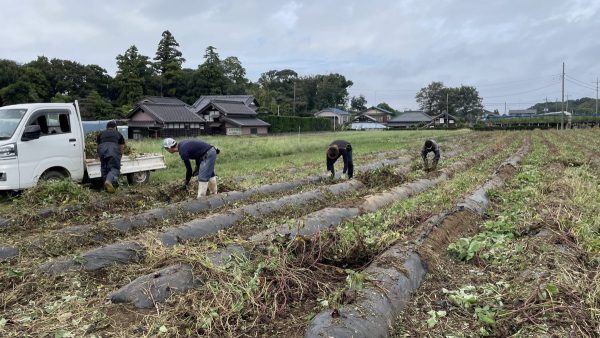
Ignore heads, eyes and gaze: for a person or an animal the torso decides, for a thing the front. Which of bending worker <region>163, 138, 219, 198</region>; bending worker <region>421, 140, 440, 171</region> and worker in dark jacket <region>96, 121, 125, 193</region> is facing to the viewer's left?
bending worker <region>163, 138, 219, 198</region>

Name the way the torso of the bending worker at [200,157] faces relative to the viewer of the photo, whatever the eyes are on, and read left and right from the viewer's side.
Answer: facing to the left of the viewer

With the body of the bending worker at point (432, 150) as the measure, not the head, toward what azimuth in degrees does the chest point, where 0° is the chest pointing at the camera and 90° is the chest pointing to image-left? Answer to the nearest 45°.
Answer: approximately 0°

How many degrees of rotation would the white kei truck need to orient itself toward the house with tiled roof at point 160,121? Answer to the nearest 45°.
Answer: approximately 135° to its right

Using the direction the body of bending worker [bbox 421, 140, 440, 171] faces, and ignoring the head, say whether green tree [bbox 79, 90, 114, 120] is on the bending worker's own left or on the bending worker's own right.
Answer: on the bending worker's own right

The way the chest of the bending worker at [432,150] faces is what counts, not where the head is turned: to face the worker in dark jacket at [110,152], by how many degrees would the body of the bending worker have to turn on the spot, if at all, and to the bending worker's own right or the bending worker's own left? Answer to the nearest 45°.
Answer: approximately 45° to the bending worker's own right

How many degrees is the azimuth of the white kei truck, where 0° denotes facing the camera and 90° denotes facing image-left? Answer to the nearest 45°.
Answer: approximately 45°
